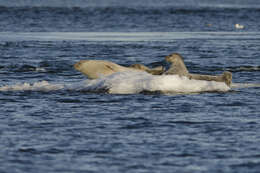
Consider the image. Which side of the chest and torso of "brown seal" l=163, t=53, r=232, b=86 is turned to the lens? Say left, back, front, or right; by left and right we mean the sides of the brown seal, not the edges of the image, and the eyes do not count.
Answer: left
